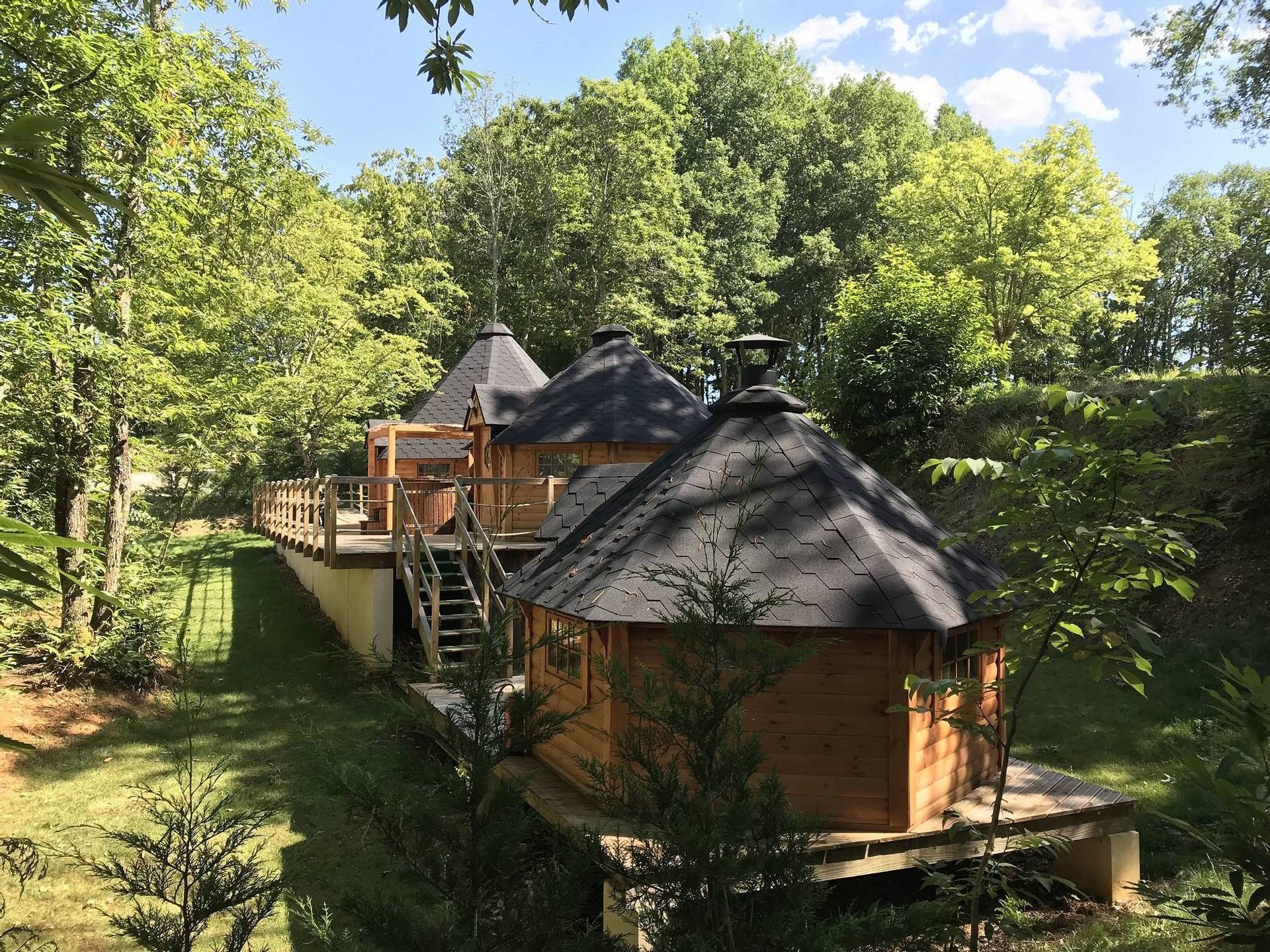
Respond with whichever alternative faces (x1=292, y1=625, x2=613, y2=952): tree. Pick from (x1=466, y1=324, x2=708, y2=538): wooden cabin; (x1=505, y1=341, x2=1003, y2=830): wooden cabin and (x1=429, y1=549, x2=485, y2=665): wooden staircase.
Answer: the wooden staircase

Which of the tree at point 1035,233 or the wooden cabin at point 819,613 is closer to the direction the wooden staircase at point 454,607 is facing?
the wooden cabin

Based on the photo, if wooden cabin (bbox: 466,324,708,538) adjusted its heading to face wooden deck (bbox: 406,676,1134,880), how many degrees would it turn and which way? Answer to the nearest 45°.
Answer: approximately 90° to its left

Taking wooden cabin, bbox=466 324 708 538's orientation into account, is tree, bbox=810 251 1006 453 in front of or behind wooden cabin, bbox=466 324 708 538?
behind

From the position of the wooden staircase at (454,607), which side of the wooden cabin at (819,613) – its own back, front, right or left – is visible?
front

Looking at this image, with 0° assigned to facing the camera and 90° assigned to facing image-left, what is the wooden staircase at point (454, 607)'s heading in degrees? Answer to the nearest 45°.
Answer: approximately 0°

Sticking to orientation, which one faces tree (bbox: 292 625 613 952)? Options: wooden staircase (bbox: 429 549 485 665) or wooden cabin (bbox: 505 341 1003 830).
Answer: the wooden staircase

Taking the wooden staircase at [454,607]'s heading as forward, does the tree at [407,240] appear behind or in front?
behind

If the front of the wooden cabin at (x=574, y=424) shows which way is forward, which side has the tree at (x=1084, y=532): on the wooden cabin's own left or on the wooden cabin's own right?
on the wooden cabin's own left

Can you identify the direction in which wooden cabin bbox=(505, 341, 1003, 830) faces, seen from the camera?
facing away from the viewer and to the left of the viewer
